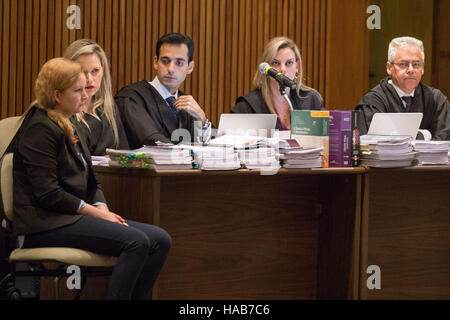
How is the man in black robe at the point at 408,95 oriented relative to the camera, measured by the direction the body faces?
toward the camera

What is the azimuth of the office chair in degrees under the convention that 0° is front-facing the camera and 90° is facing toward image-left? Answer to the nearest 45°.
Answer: approximately 270°

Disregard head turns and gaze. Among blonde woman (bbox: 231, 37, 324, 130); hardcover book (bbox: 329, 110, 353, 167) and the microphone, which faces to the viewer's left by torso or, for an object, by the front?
the microphone

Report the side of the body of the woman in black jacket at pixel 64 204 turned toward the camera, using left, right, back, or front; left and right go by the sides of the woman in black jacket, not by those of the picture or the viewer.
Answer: right

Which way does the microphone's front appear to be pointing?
to the viewer's left

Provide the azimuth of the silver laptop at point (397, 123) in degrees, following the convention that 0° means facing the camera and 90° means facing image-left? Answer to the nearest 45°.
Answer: approximately 180°

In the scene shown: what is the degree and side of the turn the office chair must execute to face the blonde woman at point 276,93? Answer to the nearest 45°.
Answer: approximately 45° to its left

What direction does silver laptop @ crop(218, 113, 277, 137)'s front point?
away from the camera

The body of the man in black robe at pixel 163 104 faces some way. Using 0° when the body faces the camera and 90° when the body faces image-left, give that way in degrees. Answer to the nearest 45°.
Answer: approximately 315°
